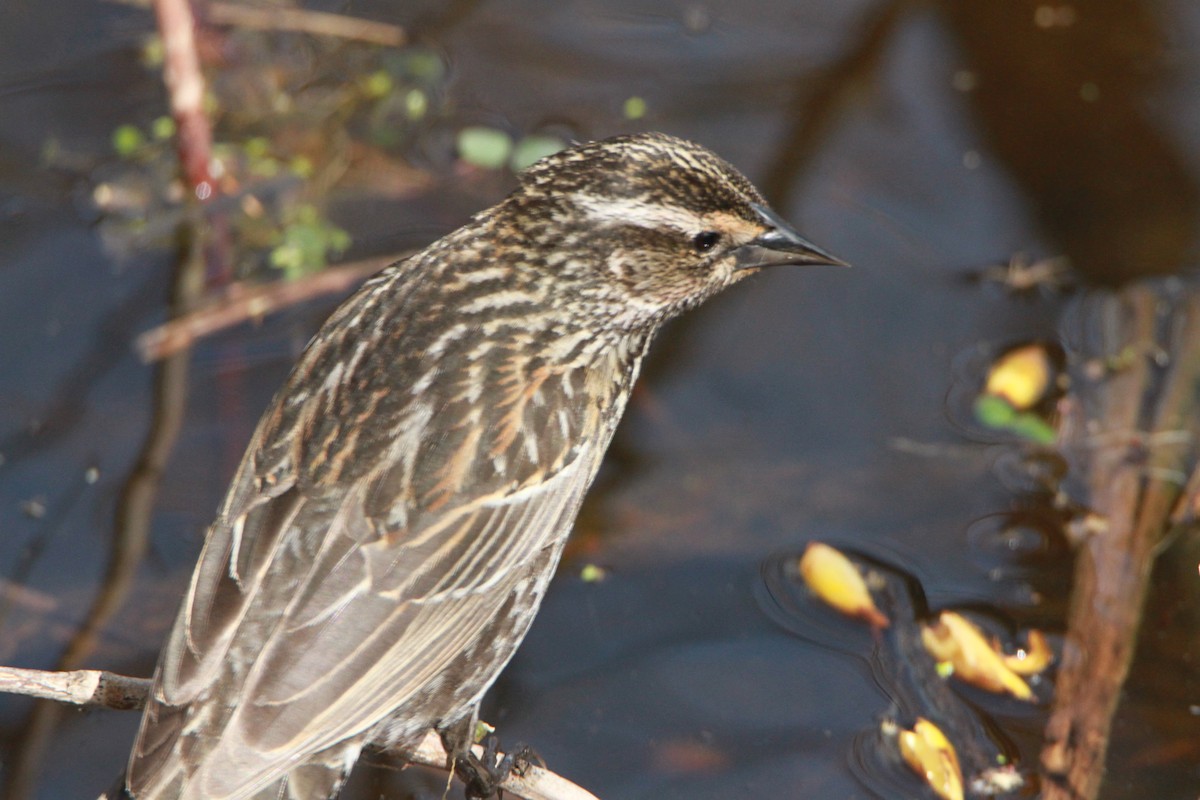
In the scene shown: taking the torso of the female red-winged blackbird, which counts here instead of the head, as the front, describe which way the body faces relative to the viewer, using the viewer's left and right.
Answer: facing away from the viewer and to the right of the viewer

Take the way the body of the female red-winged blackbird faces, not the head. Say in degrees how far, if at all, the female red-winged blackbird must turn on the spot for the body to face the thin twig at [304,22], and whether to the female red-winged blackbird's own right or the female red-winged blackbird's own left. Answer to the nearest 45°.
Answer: approximately 45° to the female red-winged blackbird's own left

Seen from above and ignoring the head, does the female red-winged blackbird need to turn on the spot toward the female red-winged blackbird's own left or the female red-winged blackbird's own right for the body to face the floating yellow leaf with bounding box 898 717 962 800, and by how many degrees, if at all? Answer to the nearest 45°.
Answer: approximately 45° to the female red-winged blackbird's own right

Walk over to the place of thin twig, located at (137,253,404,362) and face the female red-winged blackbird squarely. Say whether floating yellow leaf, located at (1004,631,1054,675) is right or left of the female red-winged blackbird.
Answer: left

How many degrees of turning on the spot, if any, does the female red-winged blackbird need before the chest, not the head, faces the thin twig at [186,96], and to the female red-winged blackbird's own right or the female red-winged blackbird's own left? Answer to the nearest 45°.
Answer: approximately 90° to the female red-winged blackbird's own left

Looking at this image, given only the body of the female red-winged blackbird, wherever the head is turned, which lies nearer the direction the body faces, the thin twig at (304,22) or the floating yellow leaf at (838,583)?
the floating yellow leaf
